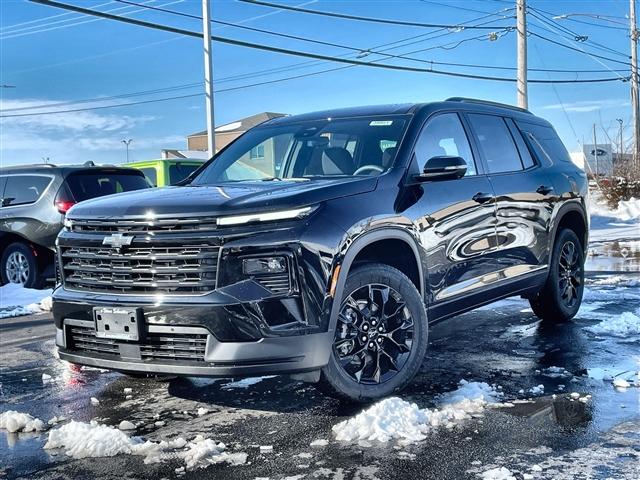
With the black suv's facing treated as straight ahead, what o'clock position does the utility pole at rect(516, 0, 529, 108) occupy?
The utility pole is roughly at 5 o'clock from the black suv.

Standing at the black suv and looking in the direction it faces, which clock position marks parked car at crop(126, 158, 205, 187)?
The parked car is roughly at 4 o'clock from the black suv.

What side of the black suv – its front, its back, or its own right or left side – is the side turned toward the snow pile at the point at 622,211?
back

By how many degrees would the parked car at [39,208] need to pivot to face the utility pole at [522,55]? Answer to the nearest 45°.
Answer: approximately 90° to its right

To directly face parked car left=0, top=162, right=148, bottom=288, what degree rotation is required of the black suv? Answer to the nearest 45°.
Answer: approximately 90° to its right

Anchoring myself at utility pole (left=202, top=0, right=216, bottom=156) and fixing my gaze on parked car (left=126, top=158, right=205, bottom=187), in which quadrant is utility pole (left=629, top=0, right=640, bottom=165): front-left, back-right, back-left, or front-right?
back-left

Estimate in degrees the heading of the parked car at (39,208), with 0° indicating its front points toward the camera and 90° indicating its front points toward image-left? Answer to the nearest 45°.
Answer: approximately 135°

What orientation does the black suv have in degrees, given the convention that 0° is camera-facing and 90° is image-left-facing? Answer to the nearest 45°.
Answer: approximately 45°

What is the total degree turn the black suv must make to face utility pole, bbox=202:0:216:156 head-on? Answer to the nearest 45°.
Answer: approximately 135° to its right
